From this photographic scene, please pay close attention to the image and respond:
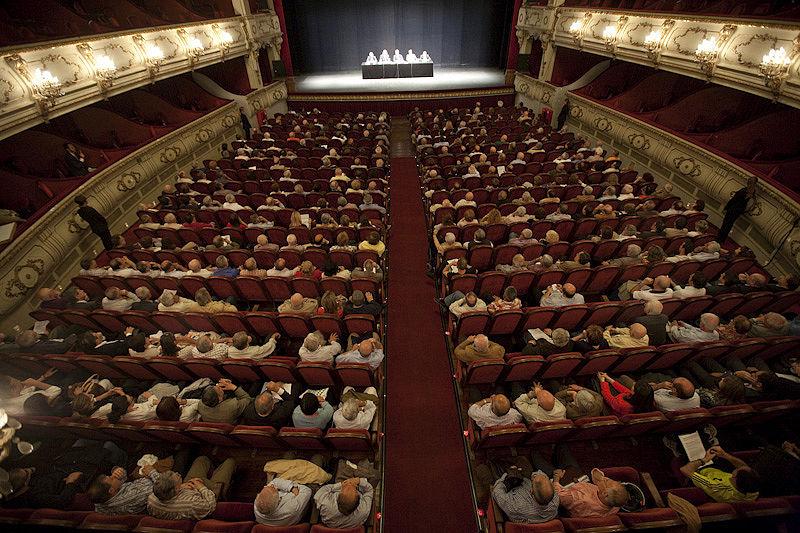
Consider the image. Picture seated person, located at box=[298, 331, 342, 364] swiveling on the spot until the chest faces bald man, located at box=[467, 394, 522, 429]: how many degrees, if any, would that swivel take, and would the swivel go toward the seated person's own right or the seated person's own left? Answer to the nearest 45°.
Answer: approximately 90° to the seated person's own right

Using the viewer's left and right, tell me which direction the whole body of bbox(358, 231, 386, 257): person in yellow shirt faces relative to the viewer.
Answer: facing away from the viewer

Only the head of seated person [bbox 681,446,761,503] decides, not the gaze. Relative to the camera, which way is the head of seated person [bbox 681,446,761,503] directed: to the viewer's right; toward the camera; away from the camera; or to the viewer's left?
away from the camera

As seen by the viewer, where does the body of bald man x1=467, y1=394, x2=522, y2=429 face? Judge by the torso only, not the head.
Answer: away from the camera

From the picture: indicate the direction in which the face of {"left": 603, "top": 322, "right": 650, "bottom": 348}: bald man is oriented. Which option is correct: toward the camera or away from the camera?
away from the camera

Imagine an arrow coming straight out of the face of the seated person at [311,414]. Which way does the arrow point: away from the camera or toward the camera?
away from the camera

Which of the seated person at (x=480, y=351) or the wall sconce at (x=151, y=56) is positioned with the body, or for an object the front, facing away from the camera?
the seated person

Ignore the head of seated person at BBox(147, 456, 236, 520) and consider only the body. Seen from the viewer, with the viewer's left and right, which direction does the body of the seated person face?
facing away from the viewer and to the right of the viewer

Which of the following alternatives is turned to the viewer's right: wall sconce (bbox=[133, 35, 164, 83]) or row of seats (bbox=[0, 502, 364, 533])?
the wall sconce

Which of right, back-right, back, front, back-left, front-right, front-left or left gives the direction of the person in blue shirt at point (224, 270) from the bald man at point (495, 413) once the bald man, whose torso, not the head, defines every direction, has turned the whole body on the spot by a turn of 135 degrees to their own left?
front-right

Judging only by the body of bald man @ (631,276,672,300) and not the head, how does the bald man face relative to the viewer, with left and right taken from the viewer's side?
facing away from the viewer

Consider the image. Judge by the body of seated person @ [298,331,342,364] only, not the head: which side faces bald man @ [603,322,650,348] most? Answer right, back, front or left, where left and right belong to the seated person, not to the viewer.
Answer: right

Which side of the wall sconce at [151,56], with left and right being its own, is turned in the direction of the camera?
right

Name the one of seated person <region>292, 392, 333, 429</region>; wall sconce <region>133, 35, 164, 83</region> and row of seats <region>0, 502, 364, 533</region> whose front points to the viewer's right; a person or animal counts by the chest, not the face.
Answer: the wall sconce

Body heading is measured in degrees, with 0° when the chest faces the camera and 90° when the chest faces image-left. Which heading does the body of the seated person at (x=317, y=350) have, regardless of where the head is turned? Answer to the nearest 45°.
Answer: approximately 180°
